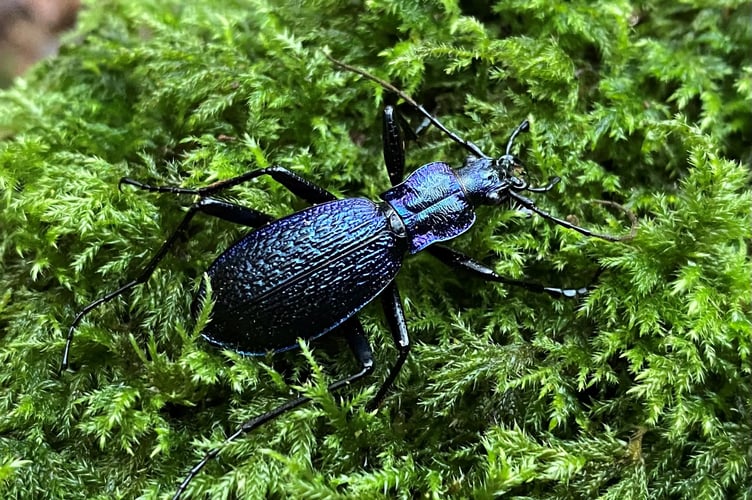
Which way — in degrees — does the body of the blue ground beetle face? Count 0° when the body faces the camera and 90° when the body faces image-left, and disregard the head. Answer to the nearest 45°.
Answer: approximately 225°
